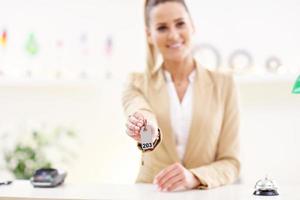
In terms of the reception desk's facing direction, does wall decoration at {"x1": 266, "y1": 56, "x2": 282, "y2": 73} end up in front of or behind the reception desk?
behind

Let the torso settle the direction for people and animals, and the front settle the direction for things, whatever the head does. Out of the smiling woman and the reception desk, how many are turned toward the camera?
2

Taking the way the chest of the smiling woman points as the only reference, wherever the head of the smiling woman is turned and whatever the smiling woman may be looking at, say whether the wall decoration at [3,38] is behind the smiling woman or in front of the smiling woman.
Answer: behind

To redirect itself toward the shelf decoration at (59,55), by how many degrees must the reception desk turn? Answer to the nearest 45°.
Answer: approximately 180°

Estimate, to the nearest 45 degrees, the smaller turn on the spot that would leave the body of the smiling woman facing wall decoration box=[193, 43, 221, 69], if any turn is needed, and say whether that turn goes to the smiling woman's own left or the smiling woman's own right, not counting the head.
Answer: approximately 180°

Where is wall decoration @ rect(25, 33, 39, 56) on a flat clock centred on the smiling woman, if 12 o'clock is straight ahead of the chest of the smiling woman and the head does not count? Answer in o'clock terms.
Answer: The wall decoration is roughly at 5 o'clock from the smiling woman.

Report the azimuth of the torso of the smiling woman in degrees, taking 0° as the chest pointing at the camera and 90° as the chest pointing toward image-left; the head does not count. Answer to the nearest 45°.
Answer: approximately 0°

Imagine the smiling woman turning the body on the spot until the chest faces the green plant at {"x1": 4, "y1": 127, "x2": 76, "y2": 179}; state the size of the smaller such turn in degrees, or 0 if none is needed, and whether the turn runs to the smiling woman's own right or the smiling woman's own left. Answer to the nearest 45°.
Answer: approximately 135° to the smiling woman's own right

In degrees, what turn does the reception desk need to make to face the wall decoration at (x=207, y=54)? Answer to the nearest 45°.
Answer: approximately 180°

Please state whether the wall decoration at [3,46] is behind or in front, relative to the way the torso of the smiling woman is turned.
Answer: behind
